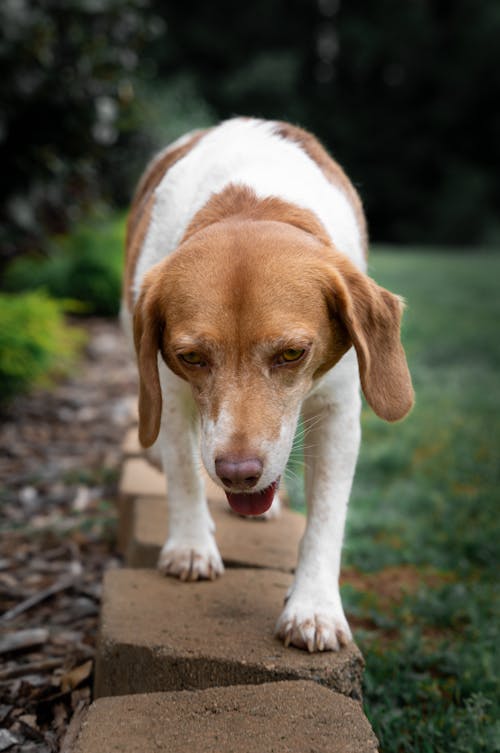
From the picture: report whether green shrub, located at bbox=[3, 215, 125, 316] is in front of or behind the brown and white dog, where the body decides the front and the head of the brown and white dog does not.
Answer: behind

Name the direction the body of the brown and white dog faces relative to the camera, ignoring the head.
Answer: toward the camera

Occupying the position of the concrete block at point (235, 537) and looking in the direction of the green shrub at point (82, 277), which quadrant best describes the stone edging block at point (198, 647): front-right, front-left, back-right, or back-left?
back-left

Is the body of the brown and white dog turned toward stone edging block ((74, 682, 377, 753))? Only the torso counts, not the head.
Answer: yes

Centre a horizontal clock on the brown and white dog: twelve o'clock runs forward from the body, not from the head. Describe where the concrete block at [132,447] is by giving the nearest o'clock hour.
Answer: The concrete block is roughly at 5 o'clock from the brown and white dog.

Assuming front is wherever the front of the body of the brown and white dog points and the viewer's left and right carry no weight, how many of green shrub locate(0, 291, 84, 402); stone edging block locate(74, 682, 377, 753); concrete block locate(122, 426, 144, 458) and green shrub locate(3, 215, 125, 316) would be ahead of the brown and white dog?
1

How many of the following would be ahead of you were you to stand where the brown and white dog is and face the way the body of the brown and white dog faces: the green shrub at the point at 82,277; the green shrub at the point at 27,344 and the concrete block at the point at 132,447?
0
